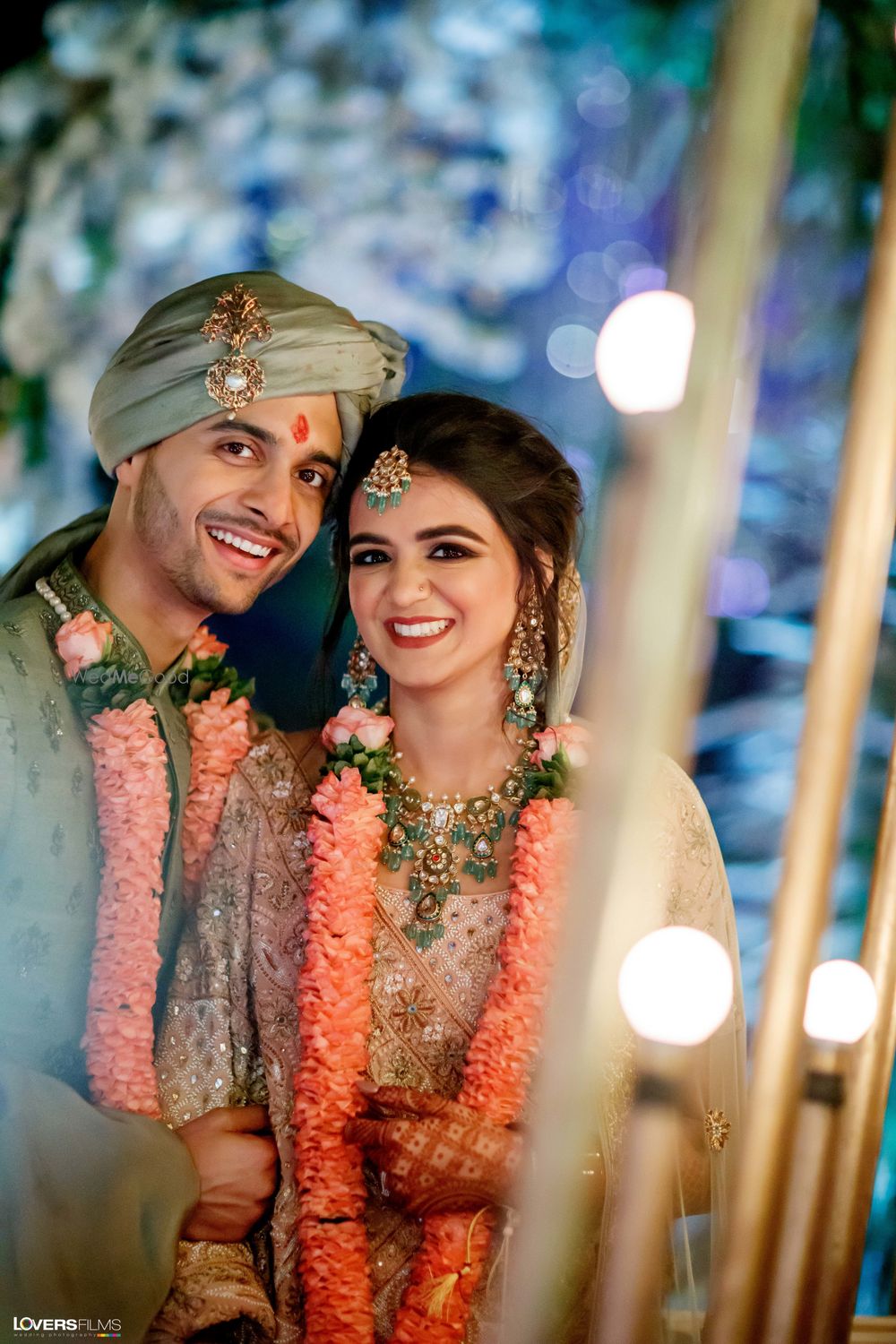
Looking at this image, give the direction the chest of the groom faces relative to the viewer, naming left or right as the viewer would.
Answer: facing the viewer and to the right of the viewer

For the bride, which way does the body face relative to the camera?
toward the camera

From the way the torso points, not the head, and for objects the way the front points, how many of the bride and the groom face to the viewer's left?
0

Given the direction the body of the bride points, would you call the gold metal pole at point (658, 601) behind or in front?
in front

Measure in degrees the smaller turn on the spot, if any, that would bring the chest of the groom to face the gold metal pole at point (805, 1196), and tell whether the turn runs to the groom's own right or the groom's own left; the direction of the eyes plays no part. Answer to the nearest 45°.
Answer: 0° — they already face it

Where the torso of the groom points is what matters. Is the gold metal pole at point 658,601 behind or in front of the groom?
in front
